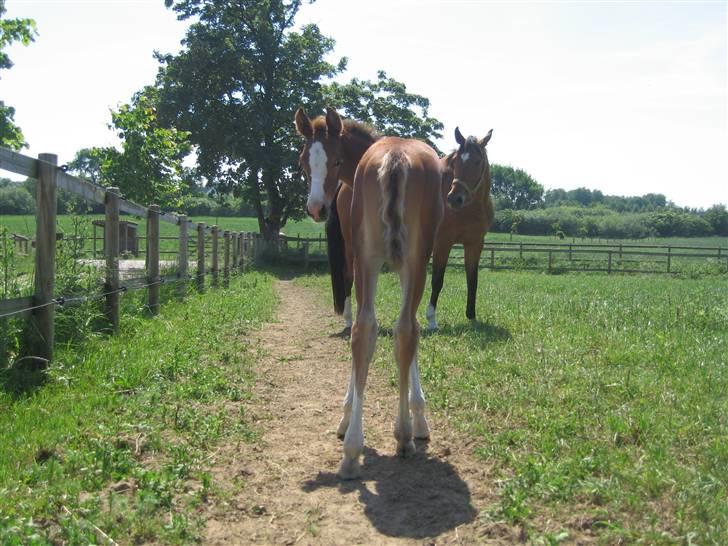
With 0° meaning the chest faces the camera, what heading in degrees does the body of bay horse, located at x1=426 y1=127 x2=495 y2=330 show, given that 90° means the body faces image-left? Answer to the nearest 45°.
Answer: approximately 0°

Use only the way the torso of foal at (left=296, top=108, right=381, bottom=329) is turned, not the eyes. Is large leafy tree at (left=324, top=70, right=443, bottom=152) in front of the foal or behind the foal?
behind

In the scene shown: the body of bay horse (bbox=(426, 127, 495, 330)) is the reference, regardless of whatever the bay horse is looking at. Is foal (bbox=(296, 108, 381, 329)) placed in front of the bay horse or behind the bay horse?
in front

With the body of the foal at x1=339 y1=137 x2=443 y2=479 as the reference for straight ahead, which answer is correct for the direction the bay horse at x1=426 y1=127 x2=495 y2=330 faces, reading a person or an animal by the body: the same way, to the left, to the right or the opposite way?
the opposite way

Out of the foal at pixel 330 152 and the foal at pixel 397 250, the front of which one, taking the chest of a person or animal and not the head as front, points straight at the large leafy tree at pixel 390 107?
the foal at pixel 397 250

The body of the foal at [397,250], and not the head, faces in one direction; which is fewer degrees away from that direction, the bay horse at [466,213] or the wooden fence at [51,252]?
the bay horse

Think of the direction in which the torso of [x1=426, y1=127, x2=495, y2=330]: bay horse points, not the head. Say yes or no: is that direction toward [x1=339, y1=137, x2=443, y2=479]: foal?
yes

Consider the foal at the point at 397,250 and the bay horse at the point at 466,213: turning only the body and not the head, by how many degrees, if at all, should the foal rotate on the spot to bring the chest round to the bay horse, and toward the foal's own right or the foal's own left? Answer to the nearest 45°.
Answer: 0° — it already faces it

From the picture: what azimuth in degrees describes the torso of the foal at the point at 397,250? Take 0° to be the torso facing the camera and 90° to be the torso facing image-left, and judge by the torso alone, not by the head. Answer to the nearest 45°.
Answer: approximately 180°

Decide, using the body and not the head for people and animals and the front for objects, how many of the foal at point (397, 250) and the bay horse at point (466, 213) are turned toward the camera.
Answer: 1

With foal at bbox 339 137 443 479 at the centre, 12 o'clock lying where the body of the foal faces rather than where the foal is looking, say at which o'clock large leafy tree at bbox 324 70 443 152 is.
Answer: The large leafy tree is roughly at 12 o'clock from the foal.

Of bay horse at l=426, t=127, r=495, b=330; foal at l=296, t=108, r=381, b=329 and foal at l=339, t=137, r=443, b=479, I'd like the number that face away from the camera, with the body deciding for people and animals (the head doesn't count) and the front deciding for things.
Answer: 1

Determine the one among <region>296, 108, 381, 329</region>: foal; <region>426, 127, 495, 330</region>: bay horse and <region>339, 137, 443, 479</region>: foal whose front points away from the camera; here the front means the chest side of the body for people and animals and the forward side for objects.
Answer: <region>339, 137, 443, 479</region>: foal
